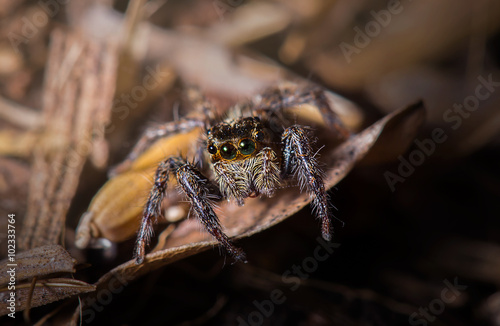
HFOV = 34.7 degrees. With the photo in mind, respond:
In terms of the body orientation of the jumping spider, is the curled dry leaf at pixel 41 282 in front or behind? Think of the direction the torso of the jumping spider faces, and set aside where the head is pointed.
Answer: in front

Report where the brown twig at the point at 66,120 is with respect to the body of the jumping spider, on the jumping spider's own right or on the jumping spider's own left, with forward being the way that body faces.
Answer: on the jumping spider's own right

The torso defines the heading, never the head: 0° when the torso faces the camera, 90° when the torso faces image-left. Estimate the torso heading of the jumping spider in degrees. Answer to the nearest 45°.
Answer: approximately 0°

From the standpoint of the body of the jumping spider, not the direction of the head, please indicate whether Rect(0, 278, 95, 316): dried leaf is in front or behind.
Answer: in front

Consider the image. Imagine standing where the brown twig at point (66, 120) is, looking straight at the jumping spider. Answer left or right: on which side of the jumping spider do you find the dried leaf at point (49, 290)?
right

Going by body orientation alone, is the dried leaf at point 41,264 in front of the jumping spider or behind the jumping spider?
in front

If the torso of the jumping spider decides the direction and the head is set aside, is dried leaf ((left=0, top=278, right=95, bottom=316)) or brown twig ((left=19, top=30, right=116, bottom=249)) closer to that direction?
the dried leaf
